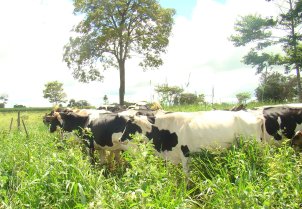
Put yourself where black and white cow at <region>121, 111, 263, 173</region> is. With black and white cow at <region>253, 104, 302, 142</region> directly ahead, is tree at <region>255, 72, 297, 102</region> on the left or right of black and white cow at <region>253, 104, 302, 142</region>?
left

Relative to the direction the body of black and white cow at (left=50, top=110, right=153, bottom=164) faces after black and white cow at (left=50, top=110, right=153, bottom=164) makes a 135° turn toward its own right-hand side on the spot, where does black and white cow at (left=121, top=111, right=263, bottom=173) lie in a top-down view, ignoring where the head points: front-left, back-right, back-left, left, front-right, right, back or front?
right

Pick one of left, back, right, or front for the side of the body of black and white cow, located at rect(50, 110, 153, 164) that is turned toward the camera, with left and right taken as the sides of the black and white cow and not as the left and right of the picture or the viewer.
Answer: left

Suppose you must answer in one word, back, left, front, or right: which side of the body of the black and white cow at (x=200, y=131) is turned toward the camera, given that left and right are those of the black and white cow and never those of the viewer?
left

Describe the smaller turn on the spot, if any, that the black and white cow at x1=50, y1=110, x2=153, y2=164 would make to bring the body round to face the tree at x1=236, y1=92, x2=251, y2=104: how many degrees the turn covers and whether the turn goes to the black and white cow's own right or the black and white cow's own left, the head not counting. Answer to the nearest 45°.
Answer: approximately 135° to the black and white cow's own right

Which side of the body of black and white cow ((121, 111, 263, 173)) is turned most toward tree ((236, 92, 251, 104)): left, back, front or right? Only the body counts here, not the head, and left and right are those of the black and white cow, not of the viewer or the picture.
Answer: right
